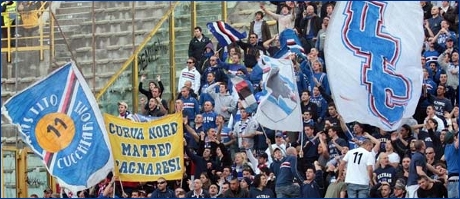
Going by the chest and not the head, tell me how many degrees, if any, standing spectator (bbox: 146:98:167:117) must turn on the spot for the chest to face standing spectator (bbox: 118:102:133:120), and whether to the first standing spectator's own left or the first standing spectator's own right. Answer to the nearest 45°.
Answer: approximately 45° to the first standing spectator's own right

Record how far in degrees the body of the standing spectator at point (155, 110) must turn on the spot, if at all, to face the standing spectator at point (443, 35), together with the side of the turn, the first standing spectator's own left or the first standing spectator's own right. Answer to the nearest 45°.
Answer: approximately 135° to the first standing spectator's own left

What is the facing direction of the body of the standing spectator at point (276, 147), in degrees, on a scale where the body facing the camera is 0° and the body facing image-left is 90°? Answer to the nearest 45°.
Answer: approximately 45°

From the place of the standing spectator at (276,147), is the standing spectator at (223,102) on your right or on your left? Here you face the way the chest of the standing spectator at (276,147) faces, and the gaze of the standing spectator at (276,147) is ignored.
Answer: on your right

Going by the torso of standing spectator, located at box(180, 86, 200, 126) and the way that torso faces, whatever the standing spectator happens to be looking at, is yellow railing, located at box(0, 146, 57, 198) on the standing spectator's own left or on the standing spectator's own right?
on the standing spectator's own right
